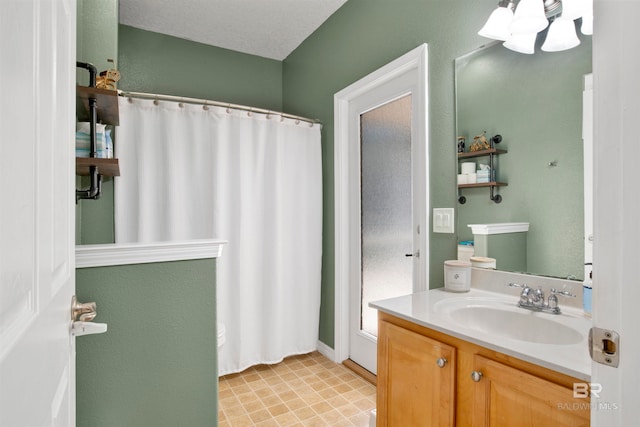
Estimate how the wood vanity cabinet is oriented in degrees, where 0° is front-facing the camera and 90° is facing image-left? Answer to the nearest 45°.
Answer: approximately 45°

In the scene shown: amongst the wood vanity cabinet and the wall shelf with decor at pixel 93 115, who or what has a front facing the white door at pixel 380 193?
the wall shelf with decor

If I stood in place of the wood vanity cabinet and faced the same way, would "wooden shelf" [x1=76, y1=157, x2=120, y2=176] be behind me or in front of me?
in front

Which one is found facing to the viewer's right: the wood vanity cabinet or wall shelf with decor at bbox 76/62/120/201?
the wall shelf with decor

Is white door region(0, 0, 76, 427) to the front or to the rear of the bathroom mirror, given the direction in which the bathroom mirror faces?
to the front

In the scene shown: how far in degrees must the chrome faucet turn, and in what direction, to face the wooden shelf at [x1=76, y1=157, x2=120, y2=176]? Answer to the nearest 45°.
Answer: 0° — it already faces it

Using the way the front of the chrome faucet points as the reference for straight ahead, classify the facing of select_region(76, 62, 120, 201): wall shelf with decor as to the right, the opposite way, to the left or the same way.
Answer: the opposite way

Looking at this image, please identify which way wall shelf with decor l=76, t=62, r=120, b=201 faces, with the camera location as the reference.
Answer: facing to the right of the viewer

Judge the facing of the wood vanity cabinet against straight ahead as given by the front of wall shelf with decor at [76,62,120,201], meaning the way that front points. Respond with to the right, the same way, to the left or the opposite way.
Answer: the opposite way

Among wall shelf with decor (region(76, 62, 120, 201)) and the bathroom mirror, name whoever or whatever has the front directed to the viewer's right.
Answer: the wall shelf with decor

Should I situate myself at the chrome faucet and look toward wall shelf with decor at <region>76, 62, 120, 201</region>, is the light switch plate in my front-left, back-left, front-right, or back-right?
front-right
